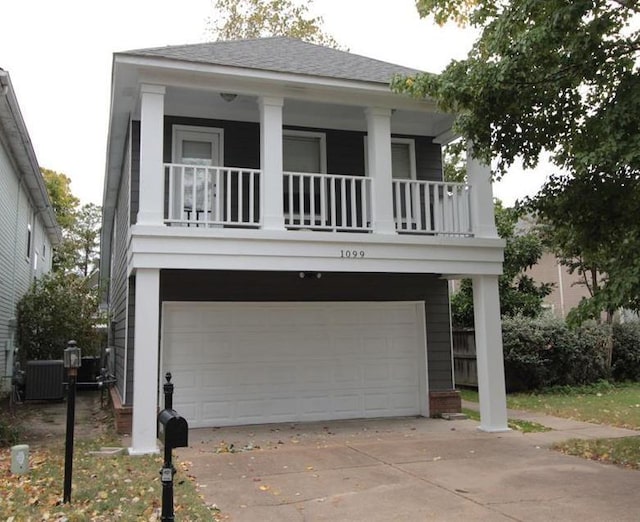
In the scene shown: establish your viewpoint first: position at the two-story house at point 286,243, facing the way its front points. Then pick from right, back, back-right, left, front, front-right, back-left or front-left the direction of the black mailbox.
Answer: front

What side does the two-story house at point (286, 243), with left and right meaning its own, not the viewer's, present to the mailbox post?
front

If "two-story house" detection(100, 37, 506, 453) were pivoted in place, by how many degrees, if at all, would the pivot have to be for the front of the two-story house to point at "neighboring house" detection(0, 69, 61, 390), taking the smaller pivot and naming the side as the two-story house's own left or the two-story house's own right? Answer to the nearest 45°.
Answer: approximately 135° to the two-story house's own right

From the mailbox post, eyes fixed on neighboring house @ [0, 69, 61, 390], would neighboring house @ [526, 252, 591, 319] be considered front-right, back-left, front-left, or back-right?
front-right

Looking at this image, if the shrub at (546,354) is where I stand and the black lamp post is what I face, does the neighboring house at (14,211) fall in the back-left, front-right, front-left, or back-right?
front-right

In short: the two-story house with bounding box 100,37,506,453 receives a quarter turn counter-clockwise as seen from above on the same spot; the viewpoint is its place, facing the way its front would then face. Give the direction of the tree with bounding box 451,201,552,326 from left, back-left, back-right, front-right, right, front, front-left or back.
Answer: front-left

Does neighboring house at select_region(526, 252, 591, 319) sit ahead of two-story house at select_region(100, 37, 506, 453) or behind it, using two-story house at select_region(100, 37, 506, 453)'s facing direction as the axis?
behind

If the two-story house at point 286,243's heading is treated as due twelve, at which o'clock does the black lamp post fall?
The black lamp post is roughly at 1 o'clock from the two-story house.

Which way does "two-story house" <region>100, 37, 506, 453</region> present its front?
toward the camera

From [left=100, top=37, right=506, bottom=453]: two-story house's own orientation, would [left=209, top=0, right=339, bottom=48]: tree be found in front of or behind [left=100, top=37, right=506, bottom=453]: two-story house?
behind

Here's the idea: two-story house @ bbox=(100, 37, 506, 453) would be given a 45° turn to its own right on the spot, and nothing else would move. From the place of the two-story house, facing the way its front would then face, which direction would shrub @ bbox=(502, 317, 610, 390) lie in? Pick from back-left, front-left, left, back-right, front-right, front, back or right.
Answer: back

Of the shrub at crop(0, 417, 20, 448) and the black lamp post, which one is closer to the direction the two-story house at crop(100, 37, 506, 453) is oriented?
the black lamp post

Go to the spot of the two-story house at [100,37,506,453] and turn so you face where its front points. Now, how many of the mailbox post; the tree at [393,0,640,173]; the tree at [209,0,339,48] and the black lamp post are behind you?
1

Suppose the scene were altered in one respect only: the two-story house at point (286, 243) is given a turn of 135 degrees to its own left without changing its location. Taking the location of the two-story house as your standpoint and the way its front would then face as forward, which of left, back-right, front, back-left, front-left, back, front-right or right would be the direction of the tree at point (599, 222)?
right

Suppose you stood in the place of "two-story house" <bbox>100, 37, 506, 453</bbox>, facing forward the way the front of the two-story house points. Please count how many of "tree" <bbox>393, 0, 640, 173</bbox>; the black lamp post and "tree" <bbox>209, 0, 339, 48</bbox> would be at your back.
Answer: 1

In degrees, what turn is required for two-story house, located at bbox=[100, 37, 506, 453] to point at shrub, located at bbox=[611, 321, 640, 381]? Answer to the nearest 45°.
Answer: approximately 135° to its left

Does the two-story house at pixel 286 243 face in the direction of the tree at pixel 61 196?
no
